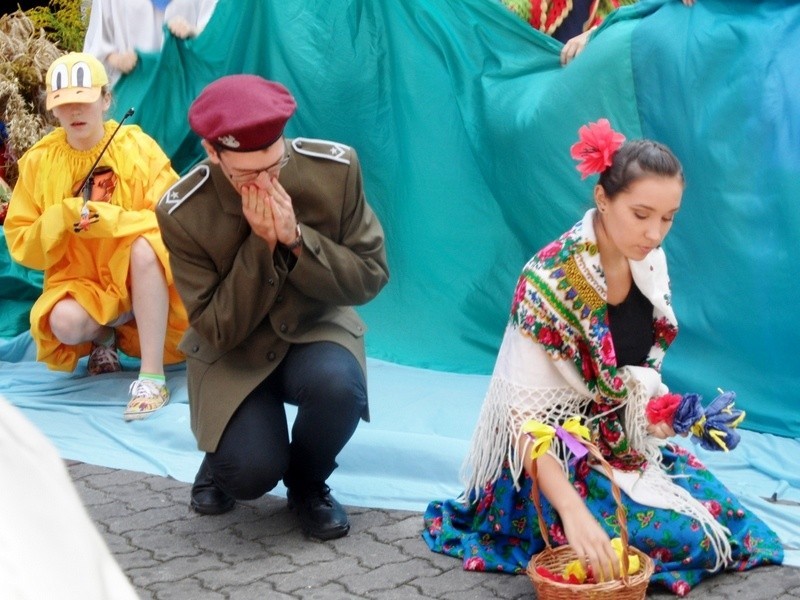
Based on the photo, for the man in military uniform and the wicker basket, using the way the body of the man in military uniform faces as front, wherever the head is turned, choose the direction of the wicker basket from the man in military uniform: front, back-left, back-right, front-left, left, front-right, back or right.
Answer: front-left

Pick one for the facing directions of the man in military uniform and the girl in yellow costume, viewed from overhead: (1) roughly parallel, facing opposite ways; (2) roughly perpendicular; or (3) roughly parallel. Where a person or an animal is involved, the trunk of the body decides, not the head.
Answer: roughly parallel

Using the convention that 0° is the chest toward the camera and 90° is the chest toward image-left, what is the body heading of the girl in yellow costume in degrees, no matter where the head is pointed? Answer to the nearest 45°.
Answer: approximately 0°

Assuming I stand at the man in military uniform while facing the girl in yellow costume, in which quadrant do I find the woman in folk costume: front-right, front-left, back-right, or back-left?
back-right

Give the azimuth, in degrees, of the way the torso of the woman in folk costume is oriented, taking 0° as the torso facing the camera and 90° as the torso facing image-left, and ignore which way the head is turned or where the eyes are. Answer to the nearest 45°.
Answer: approximately 315°

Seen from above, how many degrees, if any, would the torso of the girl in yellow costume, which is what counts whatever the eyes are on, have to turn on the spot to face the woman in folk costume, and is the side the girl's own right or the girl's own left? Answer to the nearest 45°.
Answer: approximately 45° to the girl's own left

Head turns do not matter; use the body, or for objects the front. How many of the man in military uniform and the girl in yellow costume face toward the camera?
2

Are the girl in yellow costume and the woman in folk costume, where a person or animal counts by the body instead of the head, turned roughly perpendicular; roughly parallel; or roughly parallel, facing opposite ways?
roughly parallel

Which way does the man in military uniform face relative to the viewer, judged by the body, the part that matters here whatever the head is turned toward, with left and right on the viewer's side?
facing the viewer

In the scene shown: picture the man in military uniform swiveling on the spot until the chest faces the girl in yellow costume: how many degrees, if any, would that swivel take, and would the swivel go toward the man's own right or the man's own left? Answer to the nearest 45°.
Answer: approximately 135° to the man's own right
